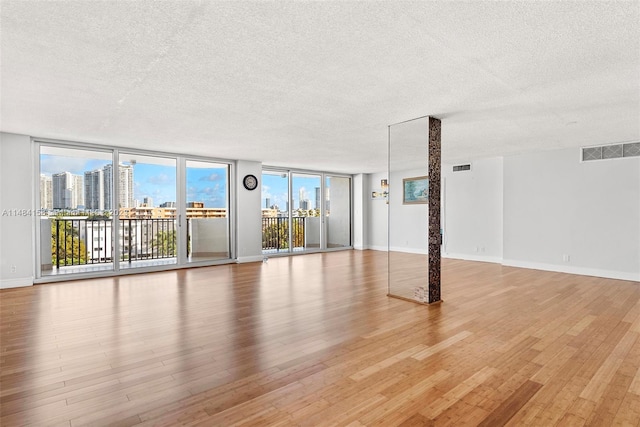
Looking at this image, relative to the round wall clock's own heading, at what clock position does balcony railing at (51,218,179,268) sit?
The balcony railing is roughly at 4 o'clock from the round wall clock.

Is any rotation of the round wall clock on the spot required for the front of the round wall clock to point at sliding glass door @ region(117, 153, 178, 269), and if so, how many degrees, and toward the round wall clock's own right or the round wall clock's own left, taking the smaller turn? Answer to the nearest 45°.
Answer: approximately 135° to the round wall clock's own right

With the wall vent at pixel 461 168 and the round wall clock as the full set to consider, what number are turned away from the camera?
0

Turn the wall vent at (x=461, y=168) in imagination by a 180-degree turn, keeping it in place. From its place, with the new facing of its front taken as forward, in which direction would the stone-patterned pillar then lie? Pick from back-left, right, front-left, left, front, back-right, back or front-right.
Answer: back-right

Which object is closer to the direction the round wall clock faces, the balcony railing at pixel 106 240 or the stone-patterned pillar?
the stone-patterned pillar

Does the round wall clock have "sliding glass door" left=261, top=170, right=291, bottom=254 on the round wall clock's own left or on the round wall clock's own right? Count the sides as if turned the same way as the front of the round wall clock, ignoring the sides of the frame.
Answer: on the round wall clock's own left

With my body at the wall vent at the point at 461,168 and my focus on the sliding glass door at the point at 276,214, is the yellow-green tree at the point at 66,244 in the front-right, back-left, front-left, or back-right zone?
front-left

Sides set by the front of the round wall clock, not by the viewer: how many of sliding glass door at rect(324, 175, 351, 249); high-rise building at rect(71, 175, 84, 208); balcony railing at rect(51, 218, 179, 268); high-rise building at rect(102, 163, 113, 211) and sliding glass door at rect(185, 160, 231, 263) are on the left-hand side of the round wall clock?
1

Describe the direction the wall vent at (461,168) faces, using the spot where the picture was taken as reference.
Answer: facing the viewer and to the left of the viewer

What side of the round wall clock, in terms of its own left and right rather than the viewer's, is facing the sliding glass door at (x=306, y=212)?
left

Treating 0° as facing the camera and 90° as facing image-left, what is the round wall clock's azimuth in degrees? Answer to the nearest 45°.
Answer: approximately 315°

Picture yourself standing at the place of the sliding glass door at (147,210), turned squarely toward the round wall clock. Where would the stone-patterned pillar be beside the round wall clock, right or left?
right
